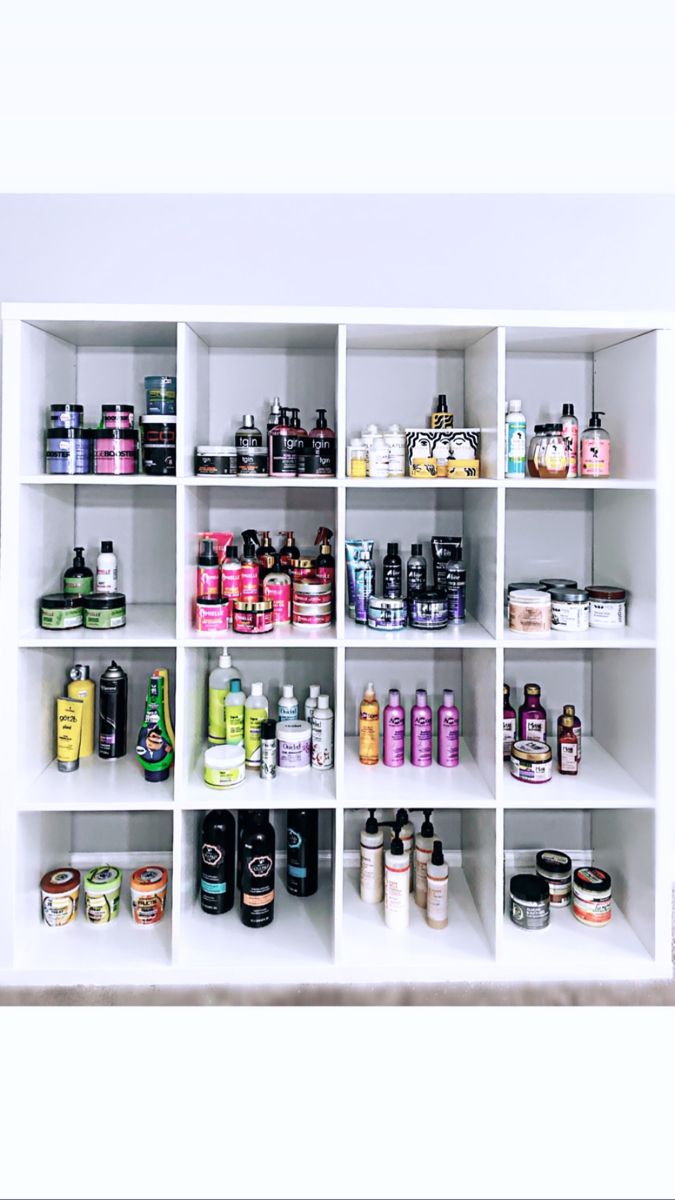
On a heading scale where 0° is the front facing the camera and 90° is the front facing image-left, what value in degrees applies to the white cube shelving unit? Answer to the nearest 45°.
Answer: approximately 0°
